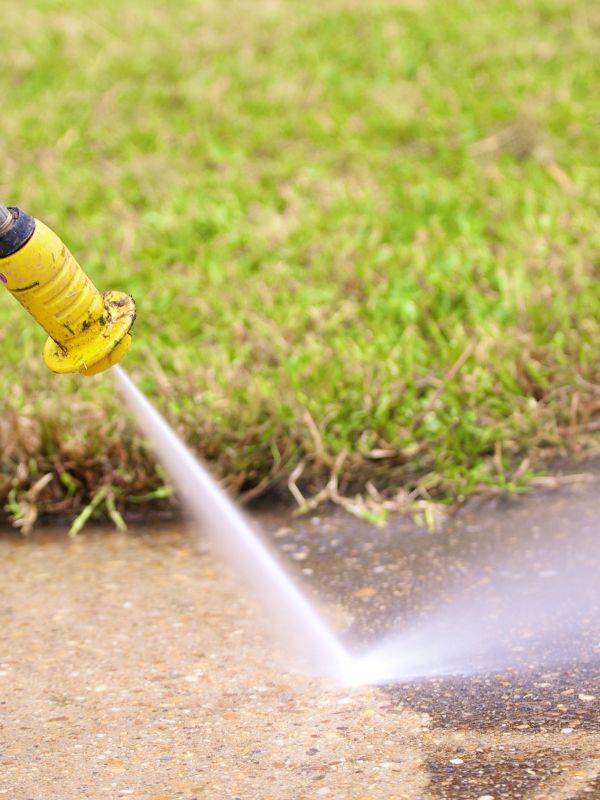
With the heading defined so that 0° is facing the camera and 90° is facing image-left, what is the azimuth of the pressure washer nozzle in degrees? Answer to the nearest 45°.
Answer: approximately 270°
